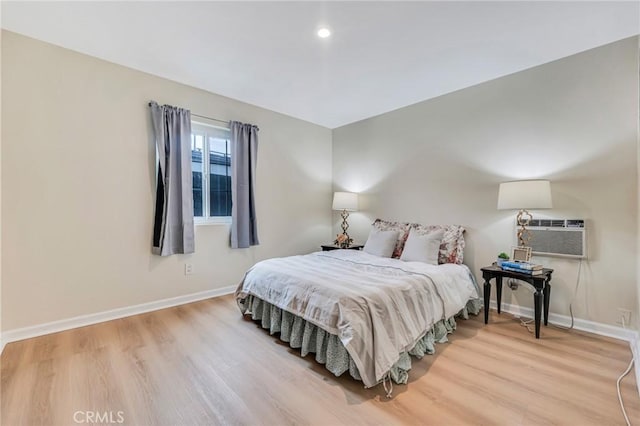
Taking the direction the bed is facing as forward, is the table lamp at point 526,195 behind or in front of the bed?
behind

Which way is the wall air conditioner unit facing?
toward the camera

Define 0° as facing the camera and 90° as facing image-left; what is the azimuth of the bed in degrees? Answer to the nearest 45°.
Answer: approximately 45°

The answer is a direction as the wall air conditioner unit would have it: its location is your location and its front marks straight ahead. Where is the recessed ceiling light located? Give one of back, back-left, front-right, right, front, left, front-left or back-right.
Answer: front-right

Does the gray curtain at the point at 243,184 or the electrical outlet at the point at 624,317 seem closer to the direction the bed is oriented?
the gray curtain

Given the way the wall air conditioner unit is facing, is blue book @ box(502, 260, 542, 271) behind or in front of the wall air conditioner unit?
in front

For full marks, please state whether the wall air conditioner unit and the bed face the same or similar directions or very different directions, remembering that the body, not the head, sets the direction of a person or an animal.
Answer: same or similar directions

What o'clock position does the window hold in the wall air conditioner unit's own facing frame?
The window is roughly at 2 o'clock from the wall air conditioner unit.

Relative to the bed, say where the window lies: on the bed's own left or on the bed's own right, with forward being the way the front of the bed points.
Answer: on the bed's own right

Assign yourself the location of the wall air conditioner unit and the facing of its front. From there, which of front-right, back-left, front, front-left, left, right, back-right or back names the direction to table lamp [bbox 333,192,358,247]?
right

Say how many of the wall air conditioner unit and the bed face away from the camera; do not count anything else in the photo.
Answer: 0
